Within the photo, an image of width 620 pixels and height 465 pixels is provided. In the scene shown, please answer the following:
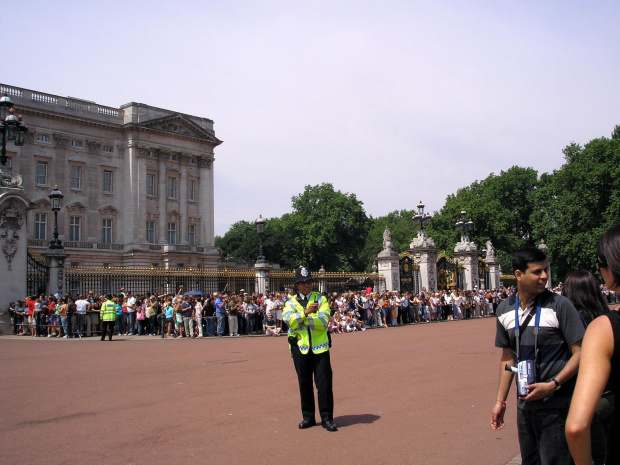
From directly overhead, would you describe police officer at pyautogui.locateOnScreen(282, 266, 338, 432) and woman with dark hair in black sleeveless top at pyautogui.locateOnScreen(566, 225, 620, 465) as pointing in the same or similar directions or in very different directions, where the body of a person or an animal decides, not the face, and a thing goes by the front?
very different directions

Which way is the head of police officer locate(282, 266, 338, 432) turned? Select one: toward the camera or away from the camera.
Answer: toward the camera

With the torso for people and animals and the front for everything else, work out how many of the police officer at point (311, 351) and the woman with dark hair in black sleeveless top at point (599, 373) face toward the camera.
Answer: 1

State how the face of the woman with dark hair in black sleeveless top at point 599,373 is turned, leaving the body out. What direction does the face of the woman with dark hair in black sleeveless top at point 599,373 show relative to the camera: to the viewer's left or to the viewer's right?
to the viewer's left

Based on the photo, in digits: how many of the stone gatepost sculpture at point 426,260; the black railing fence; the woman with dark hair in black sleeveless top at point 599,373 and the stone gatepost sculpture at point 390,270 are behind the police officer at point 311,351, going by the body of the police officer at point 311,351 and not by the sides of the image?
3

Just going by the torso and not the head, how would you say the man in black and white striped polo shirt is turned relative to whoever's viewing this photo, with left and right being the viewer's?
facing the viewer and to the left of the viewer

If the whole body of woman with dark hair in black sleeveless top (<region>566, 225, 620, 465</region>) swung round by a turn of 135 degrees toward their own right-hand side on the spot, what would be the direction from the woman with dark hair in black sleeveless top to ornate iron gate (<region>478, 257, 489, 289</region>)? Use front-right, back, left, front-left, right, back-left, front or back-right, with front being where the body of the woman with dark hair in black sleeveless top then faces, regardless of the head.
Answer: left

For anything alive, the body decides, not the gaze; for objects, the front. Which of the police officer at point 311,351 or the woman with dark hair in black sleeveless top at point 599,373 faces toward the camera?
the police officer

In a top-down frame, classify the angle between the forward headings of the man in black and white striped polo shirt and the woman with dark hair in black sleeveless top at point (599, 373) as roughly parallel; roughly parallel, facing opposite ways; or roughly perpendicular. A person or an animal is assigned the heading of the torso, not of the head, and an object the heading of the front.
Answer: roughly perpendicular

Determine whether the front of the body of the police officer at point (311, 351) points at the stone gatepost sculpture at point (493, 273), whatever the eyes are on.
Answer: no

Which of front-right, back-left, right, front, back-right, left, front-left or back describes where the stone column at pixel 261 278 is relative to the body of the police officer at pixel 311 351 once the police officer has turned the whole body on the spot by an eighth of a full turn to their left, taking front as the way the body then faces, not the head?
back-left

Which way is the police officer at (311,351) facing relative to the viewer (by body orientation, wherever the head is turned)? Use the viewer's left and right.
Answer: facing the viewer

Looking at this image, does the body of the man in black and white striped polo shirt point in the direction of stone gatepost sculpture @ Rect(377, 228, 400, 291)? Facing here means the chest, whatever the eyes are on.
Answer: no

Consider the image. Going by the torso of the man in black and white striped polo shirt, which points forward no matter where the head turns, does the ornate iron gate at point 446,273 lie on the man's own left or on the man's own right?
on the man's own right

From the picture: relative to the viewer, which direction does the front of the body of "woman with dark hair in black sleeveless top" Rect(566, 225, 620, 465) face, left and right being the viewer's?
facing away from the viewer and to the left of the viewer

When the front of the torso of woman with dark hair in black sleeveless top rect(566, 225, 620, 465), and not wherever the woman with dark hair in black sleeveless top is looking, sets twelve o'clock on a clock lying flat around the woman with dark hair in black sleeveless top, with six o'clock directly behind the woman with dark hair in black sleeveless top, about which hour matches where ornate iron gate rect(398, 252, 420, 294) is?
The ornate iron gate is roughly at 1 o'clock from the woman with dark hair in black sleeveless top.

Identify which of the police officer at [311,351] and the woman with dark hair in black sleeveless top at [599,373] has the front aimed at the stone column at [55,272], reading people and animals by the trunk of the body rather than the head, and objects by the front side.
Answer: the woman with dark hair in black sleeveless top

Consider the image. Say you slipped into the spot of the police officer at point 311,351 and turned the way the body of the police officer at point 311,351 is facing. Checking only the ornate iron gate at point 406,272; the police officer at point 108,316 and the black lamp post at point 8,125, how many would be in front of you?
0
